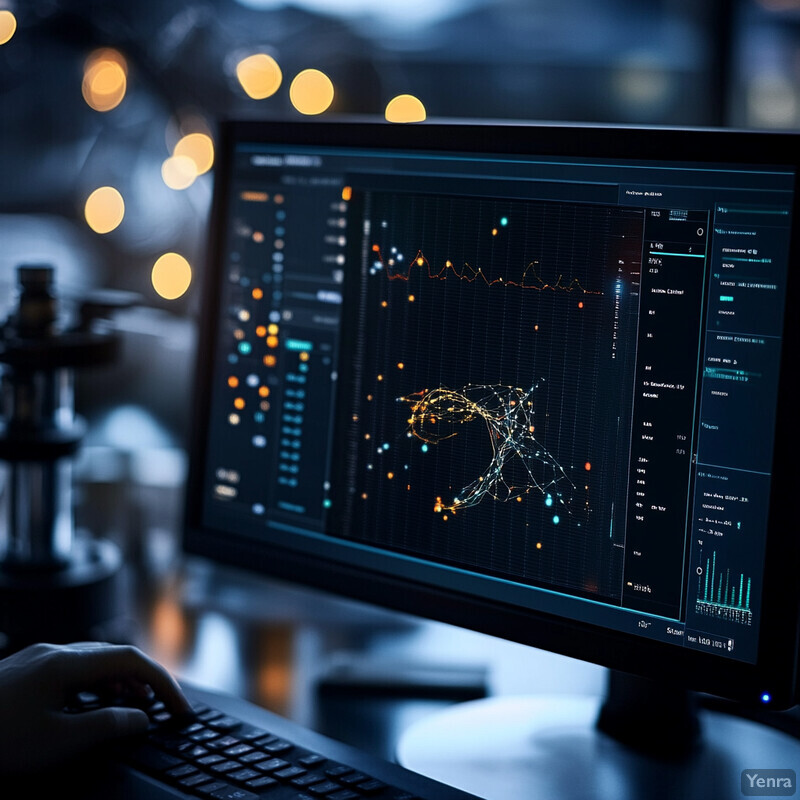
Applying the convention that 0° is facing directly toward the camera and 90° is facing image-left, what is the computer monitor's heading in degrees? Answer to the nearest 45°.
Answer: approximately 45°

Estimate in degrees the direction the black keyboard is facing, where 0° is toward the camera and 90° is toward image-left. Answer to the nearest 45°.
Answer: approximately 45°
